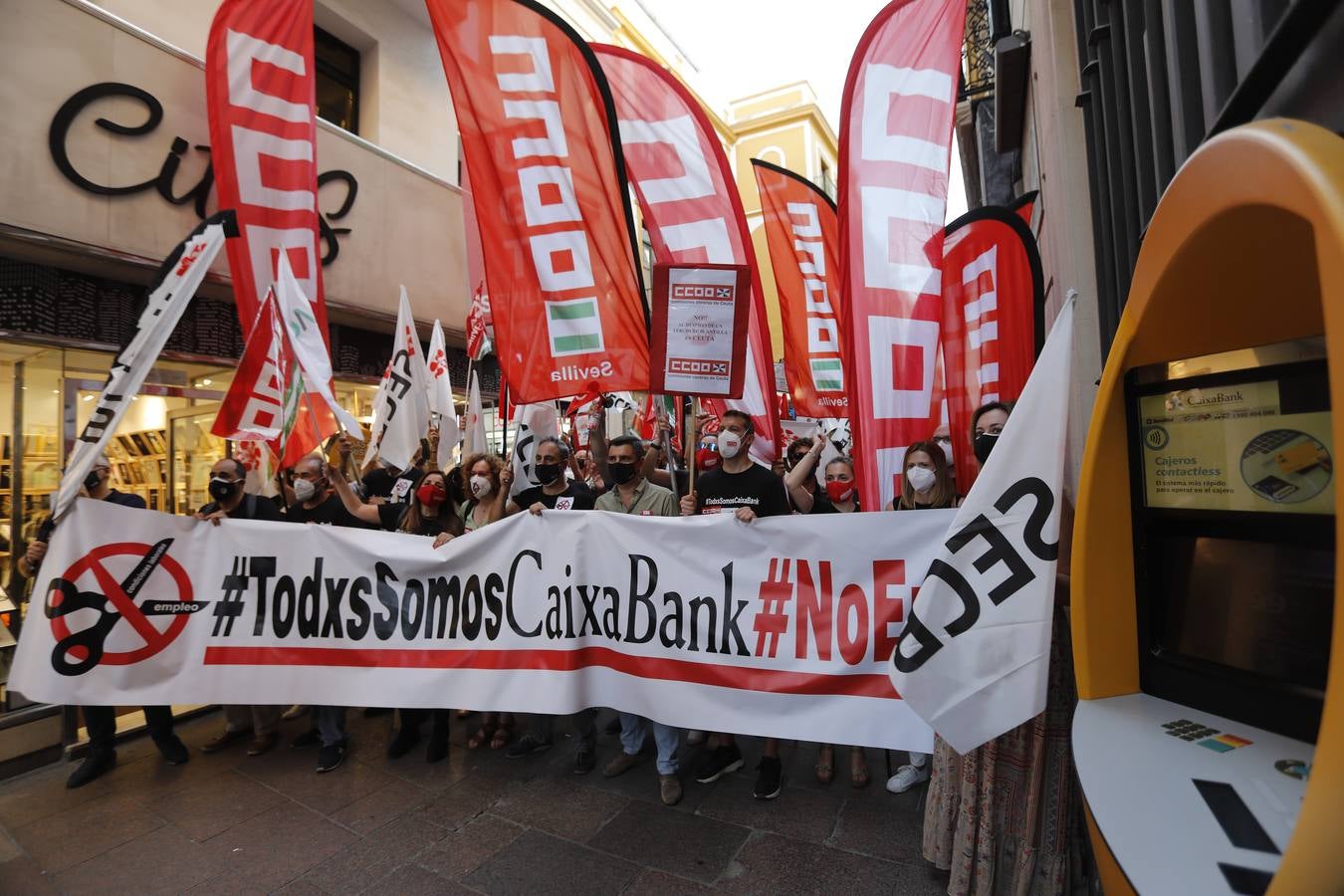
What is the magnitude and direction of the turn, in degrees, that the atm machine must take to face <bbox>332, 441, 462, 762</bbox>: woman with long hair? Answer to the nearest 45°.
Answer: approximately 45° to its right

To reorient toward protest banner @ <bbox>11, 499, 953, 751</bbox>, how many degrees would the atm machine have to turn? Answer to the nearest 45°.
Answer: approximately 45° to its right

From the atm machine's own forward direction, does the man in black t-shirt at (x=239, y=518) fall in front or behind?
in front

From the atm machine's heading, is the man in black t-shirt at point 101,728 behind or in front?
in front

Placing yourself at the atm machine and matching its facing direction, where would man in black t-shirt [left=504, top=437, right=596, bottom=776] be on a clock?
The man in black t-shirt is roughly at 2 o'clock from the atm machine.

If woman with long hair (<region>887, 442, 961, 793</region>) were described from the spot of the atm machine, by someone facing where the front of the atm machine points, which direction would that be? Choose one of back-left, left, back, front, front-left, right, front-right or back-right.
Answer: right

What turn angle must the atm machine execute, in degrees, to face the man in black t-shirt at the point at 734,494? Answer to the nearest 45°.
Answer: approximately 90° to its right

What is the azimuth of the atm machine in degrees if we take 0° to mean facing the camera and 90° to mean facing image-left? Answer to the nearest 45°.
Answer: approximately 45°
